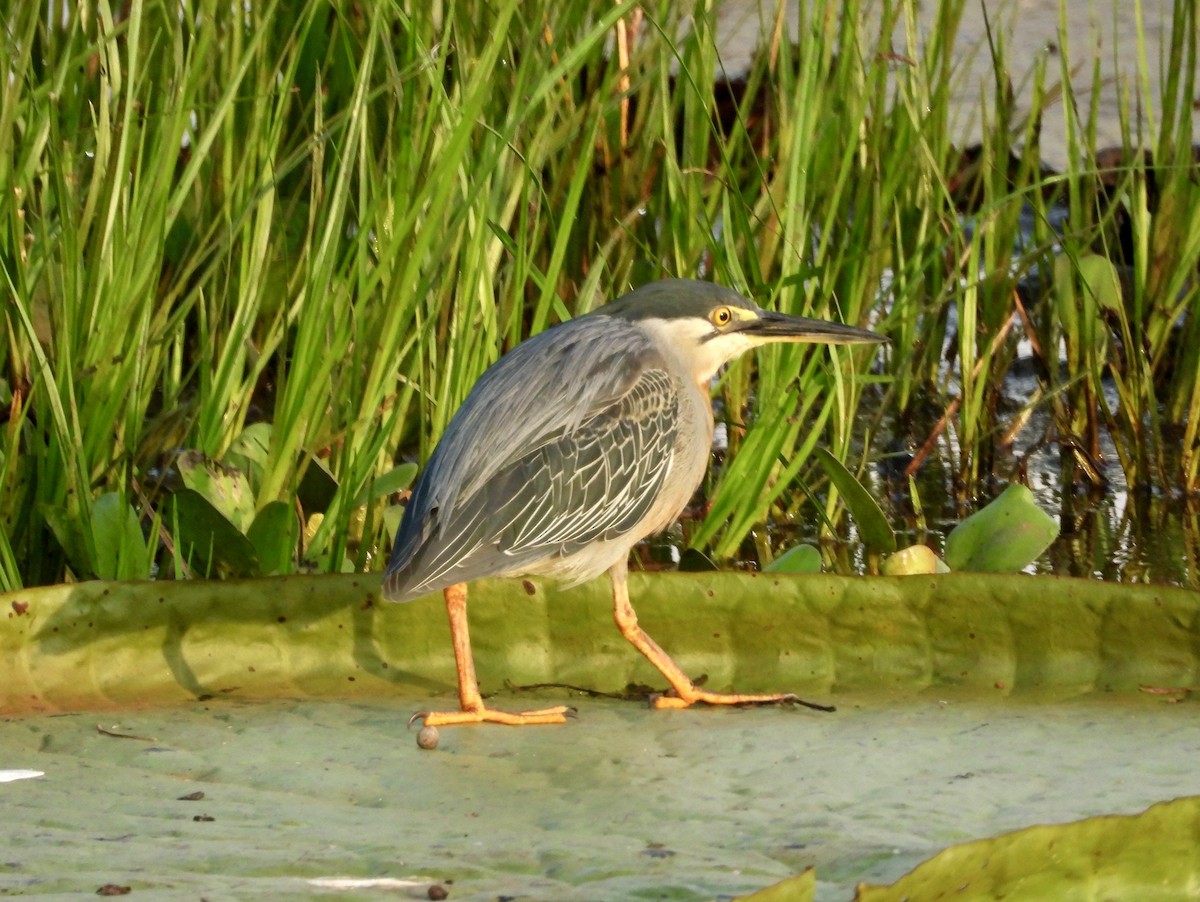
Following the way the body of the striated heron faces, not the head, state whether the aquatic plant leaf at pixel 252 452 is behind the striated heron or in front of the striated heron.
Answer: behind

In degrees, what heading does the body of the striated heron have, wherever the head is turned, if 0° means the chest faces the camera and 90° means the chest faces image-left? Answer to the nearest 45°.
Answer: approximately 270°

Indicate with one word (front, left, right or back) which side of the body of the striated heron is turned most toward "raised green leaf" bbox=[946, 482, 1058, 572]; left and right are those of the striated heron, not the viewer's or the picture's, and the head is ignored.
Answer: front

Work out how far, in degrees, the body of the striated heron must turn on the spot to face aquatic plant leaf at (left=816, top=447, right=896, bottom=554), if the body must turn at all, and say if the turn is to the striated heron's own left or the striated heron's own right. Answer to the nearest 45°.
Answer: approximately 45° to the striated heron's own left

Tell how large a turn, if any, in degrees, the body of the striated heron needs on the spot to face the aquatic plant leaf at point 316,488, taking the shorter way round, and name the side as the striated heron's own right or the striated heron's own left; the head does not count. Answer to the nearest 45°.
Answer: approximately 135° to the striated heron's own left

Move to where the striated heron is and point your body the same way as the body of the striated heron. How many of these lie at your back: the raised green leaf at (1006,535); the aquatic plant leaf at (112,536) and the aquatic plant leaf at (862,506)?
1

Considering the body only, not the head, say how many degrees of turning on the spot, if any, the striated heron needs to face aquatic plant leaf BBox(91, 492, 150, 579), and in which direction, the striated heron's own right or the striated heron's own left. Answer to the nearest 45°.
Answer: approximately 180°
